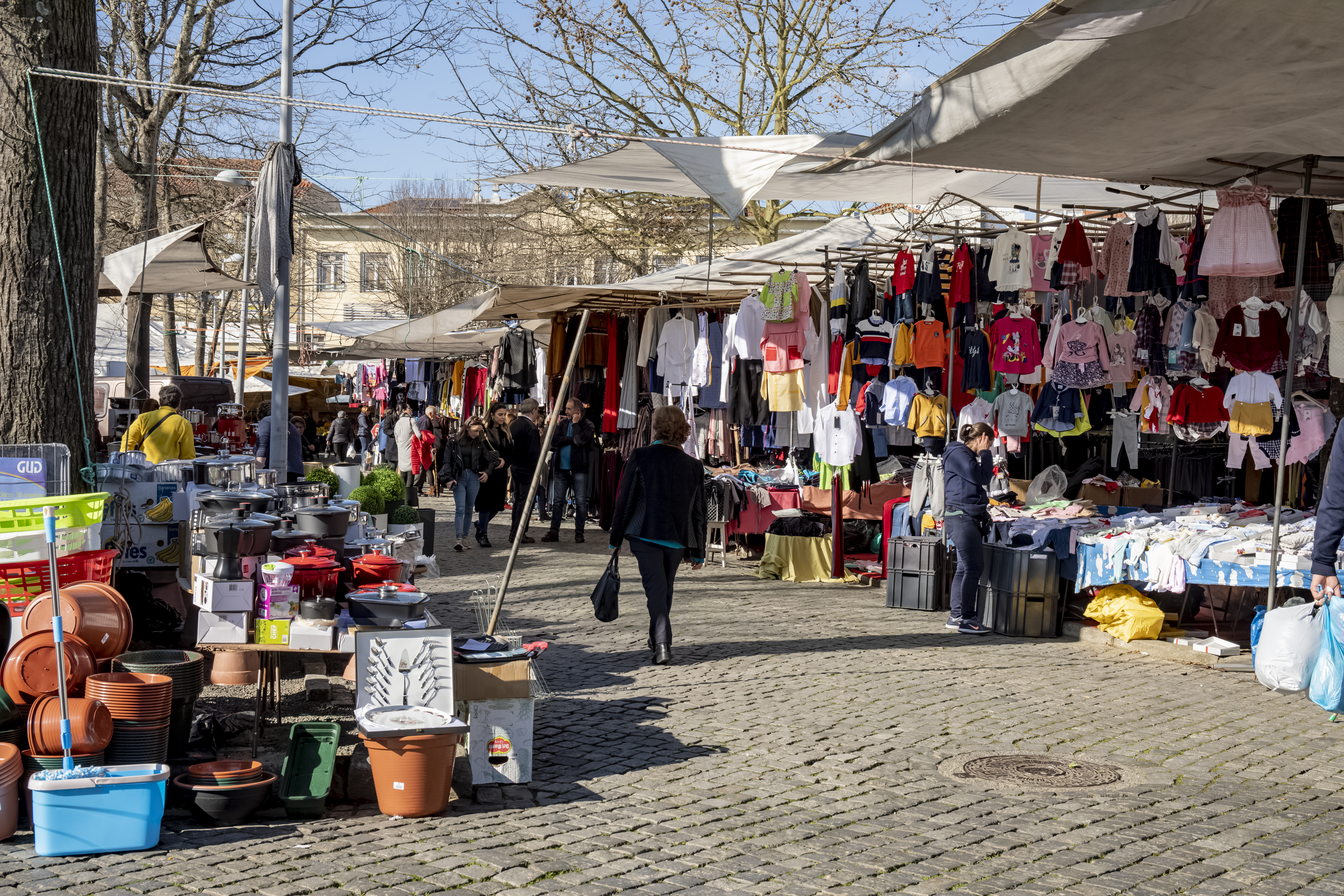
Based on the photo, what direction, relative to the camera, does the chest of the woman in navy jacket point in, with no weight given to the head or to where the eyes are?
to the viewer's right

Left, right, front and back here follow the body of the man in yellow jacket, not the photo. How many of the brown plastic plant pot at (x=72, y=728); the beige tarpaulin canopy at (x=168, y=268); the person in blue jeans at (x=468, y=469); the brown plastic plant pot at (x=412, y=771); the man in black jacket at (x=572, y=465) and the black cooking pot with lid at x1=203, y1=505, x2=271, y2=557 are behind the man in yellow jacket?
3

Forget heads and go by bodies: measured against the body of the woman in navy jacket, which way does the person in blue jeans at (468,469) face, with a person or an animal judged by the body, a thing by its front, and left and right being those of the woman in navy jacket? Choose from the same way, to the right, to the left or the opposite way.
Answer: to the right

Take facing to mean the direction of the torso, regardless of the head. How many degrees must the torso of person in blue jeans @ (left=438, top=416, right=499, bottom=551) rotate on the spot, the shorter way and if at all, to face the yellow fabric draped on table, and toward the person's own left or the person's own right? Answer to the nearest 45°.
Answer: approximately 45° to the person's own left

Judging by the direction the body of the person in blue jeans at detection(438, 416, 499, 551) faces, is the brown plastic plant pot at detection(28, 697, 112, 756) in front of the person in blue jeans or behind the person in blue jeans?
in front

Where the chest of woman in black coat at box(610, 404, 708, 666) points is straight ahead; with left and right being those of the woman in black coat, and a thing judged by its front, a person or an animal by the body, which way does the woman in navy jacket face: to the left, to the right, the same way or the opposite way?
to the right

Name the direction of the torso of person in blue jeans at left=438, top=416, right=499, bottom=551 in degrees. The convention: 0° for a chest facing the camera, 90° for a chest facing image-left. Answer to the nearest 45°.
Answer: approximately 0°

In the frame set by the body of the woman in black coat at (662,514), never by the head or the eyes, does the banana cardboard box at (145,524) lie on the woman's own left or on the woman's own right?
on the woman's own left

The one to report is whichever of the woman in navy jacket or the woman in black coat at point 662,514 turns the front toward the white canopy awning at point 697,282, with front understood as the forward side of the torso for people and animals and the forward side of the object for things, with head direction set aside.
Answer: the woman in black coat

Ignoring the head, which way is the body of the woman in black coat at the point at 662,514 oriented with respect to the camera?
away from the camera

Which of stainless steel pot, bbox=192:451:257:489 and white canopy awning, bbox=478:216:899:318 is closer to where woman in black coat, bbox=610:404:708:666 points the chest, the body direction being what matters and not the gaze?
the white canopy awning

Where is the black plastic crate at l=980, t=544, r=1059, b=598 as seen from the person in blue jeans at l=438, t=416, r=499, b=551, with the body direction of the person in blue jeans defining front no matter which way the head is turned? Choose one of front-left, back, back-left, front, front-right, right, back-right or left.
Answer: front-left
